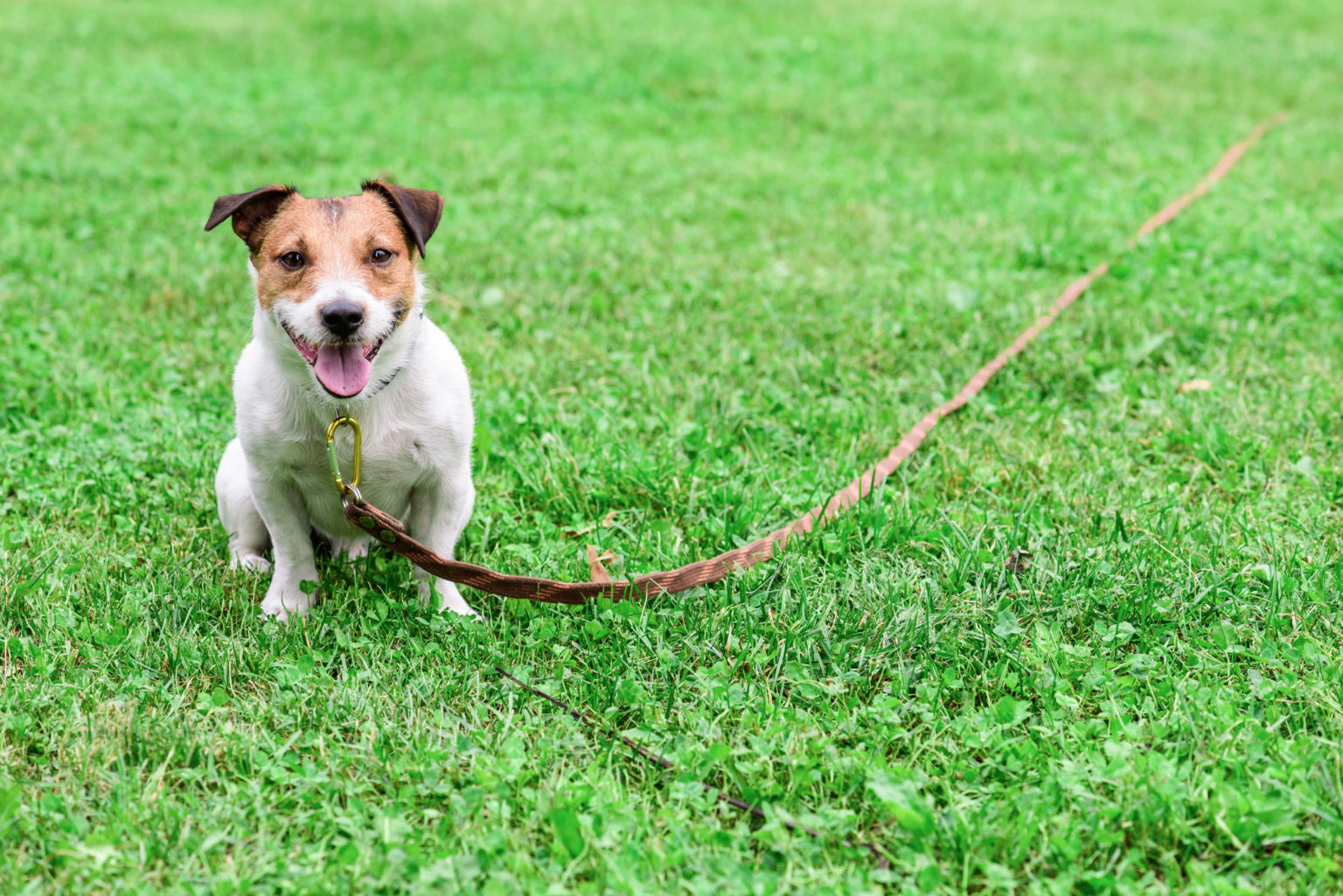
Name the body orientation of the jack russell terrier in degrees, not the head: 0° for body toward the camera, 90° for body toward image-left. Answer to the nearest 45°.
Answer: approximately 0°
